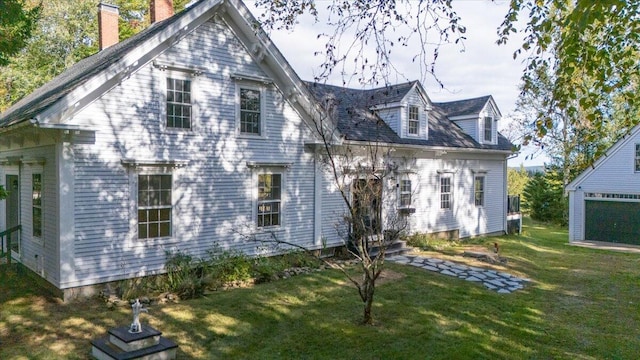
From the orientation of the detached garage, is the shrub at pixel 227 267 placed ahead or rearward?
ahead

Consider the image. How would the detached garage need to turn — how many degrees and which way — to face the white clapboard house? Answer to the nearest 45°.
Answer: approximately 45° to its right

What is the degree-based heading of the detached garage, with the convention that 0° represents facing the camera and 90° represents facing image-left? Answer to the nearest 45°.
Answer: approximately 0°

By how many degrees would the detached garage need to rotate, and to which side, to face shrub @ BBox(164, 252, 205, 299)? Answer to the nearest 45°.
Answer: approximately 45° to its right

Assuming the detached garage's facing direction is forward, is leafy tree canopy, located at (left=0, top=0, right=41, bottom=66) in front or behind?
in front

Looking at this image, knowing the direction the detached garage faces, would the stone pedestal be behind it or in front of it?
in front

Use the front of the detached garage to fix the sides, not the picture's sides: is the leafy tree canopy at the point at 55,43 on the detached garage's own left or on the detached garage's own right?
on the detached garage's own right
